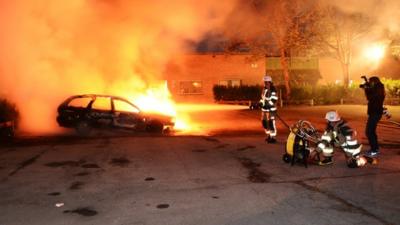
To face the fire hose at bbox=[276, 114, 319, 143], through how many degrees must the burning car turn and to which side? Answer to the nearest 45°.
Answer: approximately 45° to its right

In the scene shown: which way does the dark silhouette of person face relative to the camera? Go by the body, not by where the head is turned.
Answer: to the viewer's left

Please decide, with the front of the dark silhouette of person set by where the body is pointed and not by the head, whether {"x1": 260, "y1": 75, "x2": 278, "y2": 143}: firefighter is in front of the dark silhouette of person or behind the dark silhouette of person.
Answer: in front

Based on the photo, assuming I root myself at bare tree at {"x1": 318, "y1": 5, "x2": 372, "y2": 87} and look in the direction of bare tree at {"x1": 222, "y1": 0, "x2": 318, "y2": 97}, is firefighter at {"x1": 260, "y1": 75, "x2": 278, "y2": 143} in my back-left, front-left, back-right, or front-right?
front-left

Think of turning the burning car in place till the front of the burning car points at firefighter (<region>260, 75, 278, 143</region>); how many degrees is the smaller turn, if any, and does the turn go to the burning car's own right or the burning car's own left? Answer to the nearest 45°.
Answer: approximately 45° to the burning car's own right

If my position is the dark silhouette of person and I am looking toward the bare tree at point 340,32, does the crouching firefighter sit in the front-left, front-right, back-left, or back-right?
back-left

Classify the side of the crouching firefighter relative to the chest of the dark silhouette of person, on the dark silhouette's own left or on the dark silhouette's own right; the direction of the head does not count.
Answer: on the dark silhouette's own left

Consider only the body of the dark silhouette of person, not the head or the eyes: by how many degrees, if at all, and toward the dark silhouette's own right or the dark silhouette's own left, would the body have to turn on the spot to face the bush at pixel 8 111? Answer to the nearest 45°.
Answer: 0° — they already face it

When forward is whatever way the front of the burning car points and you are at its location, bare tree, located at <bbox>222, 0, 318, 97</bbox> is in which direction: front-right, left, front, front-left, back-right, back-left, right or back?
front-left

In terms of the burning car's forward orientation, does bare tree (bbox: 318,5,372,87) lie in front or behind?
in front

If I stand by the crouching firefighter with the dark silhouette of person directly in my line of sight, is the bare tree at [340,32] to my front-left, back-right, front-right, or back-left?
front-left

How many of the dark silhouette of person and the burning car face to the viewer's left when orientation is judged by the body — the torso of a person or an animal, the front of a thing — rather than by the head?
1

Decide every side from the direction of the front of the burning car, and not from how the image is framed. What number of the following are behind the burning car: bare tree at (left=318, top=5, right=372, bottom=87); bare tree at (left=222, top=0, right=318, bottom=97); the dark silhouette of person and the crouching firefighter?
0

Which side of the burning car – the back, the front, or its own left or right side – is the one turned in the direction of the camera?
right

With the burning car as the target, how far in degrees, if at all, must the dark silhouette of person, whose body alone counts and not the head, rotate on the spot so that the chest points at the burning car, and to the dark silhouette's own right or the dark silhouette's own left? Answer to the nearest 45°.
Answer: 0° — they already face it

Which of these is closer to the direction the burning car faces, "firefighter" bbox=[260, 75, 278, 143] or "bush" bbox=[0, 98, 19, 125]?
the firefighter
